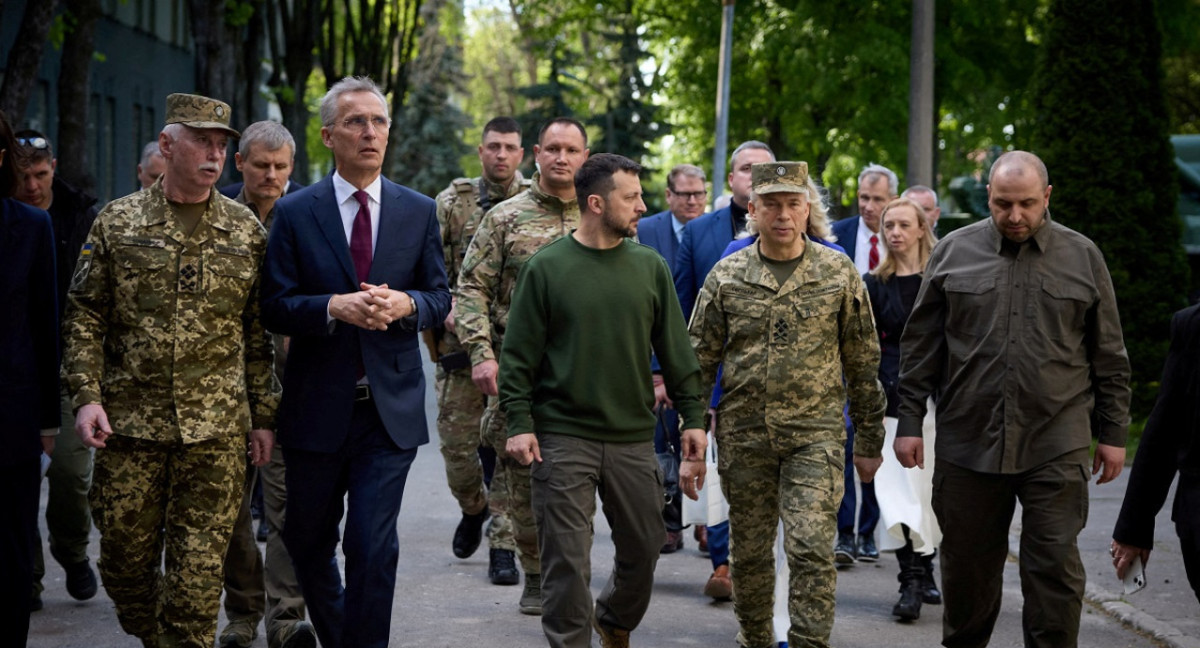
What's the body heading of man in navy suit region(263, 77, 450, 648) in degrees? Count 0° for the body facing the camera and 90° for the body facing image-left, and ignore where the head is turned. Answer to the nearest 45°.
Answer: approximately 0°

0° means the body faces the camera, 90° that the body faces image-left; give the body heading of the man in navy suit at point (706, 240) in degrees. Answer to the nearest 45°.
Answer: approximately 0°

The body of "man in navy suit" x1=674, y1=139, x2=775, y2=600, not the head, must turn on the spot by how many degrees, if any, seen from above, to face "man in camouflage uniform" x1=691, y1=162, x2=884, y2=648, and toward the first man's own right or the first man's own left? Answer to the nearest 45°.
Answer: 0° — they already face them
